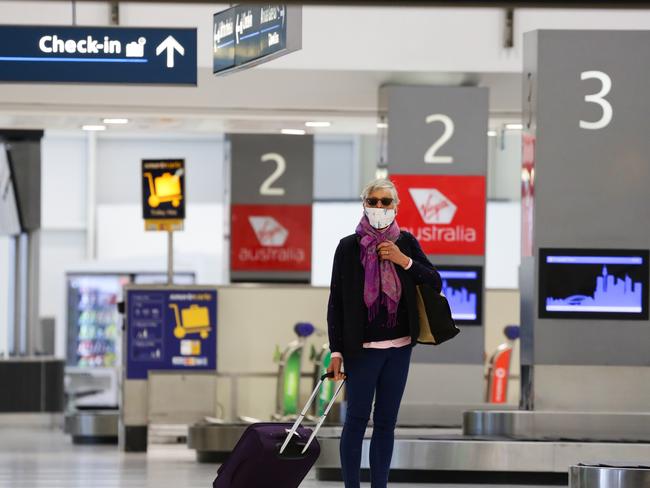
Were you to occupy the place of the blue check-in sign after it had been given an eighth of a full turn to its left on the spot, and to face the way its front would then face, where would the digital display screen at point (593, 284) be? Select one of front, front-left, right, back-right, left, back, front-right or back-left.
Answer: front-left

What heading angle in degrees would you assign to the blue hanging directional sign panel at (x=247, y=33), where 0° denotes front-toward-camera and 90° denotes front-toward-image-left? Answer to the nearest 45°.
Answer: approximately 315°

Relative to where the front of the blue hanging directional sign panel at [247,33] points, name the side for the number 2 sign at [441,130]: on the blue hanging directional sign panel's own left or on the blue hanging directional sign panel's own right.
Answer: on the blue hanging directional sign panel's own left

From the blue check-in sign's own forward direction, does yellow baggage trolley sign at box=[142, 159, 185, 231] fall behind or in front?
behind

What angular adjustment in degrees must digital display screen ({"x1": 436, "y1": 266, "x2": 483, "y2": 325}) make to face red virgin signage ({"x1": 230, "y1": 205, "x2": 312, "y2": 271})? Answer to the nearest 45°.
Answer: approximately 135° to its right

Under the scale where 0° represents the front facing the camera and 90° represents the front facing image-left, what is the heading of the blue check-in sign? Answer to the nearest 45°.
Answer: approximately 0°

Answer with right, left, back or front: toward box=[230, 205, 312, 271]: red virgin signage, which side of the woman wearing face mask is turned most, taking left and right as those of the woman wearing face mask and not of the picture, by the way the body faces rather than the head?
back

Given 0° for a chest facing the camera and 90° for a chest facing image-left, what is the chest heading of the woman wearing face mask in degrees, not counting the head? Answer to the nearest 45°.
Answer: approximately 0°

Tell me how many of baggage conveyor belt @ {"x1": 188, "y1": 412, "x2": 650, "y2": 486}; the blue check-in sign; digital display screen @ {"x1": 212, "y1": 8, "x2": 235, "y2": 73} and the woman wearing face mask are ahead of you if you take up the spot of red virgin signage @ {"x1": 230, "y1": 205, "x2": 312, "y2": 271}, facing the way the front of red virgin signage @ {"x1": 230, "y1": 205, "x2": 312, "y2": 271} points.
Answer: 4

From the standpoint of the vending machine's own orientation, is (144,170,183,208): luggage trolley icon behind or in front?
in front
